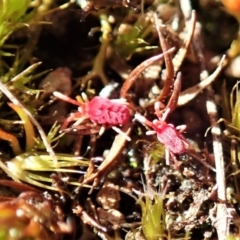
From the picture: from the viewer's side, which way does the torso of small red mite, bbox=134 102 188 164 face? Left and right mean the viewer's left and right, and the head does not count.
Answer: facing away from the viewer and to the left of the viewer

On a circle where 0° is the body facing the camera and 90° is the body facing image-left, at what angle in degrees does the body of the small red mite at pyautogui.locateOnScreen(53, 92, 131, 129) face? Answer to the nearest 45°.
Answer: approximately 90°

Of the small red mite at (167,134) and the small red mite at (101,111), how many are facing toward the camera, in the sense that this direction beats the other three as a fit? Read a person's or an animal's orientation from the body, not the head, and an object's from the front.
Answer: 0
